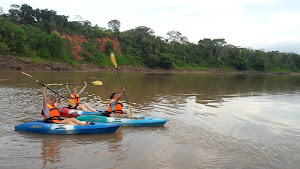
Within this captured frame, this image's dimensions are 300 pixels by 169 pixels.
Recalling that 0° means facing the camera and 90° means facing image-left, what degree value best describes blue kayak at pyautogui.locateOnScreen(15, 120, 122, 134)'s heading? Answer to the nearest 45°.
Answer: approximately 270°

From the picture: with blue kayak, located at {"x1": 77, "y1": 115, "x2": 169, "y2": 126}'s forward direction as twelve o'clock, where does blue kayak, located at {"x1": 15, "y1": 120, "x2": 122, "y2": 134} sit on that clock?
blue kayak, located at {"x1": 15, "y1": 120, "x2": 122, "y2": 134} is roughly at 5 o'clock from blue kayak, located at {"x1": 77, "y1": 115, "x2": 169, "y2": 126}.

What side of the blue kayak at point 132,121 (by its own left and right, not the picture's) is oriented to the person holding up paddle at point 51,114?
back

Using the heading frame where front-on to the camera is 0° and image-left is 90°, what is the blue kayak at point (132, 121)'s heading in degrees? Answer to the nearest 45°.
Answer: approximately 270°

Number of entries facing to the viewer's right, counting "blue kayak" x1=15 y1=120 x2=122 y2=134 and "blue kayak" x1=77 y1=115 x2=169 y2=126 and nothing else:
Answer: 2
